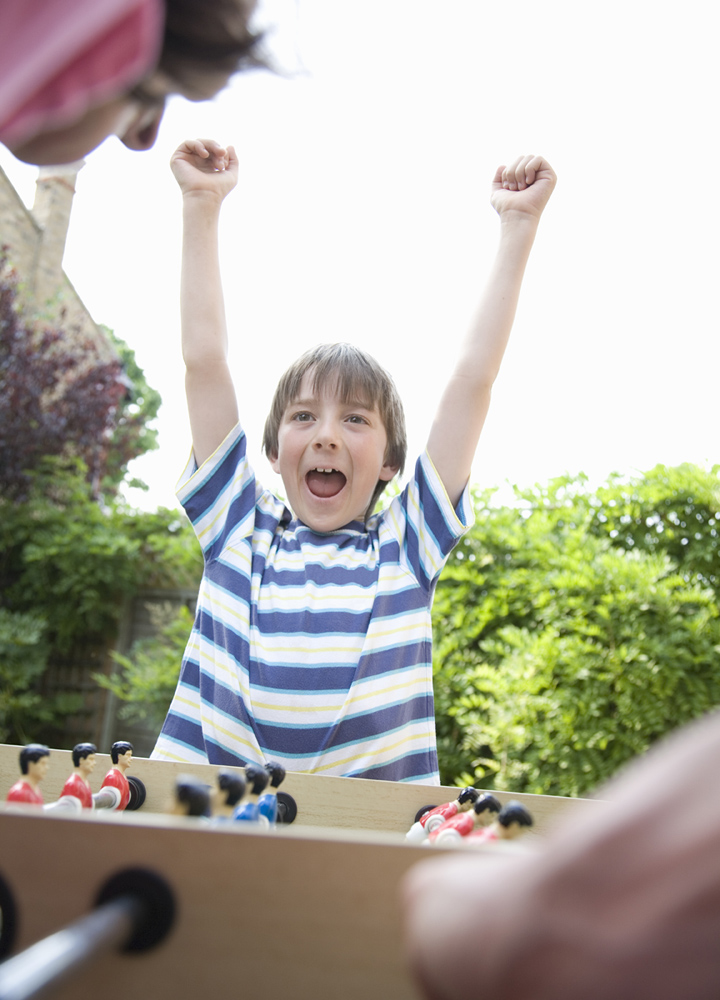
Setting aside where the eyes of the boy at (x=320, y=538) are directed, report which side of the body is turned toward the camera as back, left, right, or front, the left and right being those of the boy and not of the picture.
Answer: front

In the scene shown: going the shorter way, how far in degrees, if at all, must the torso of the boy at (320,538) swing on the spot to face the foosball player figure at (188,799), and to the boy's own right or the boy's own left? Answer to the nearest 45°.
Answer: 0° — they already face it

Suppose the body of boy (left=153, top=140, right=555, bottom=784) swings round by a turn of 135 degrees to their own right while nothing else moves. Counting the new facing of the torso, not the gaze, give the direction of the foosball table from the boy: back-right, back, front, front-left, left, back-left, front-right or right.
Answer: back-left

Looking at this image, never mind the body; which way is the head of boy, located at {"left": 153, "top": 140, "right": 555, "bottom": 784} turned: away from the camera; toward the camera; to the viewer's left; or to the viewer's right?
toward the camera

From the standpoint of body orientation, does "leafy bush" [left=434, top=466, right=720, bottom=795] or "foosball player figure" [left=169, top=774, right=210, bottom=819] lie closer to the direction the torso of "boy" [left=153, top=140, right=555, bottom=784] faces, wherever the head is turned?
the foosball player figure

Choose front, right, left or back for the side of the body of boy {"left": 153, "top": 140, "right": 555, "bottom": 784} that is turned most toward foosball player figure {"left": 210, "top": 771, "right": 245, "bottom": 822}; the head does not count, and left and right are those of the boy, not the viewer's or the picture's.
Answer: front

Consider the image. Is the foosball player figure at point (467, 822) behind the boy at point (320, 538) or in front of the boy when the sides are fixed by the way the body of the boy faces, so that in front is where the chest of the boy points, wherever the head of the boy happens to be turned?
in front
